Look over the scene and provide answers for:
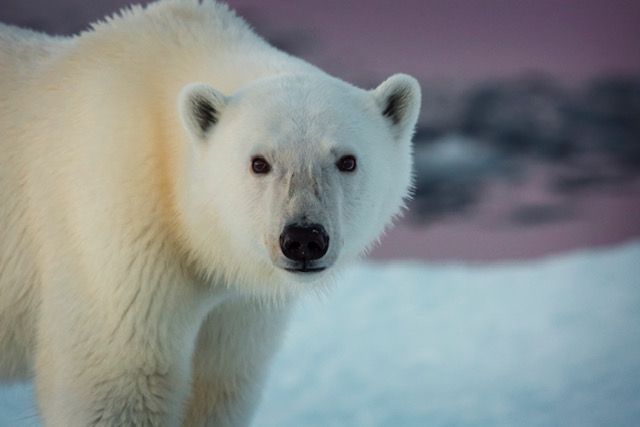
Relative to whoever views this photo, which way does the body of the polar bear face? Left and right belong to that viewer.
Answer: facing the viewer and to the right of the viewer

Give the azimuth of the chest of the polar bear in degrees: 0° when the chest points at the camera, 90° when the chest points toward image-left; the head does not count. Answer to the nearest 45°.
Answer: approximately 315°
